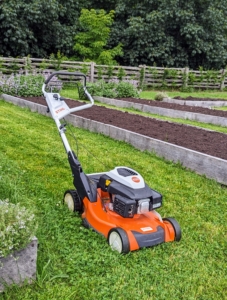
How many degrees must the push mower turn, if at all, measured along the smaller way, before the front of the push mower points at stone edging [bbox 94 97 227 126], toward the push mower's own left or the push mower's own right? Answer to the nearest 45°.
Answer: approximately 135° to the push mower's own left

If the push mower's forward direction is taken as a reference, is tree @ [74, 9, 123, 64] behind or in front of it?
behind

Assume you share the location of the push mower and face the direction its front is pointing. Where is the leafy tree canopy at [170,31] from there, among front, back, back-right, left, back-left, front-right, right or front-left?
back-left

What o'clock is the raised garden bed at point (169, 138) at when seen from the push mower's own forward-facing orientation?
The raised garden bed is roughly at 8 o'clock from the push mower.

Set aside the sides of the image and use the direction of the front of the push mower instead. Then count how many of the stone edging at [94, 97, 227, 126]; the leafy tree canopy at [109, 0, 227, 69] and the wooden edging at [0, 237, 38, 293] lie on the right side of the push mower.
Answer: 1

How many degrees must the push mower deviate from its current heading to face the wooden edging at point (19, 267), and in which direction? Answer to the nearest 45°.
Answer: approximately 90° to its right

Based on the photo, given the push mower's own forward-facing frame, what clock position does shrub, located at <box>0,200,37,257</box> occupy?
The shrub is roughly at 3 o'clock from the push mower.

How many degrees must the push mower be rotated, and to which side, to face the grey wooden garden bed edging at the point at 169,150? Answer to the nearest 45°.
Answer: approximately 135° to its left

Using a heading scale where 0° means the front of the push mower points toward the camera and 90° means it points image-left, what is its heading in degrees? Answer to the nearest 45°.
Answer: approximately 315°
